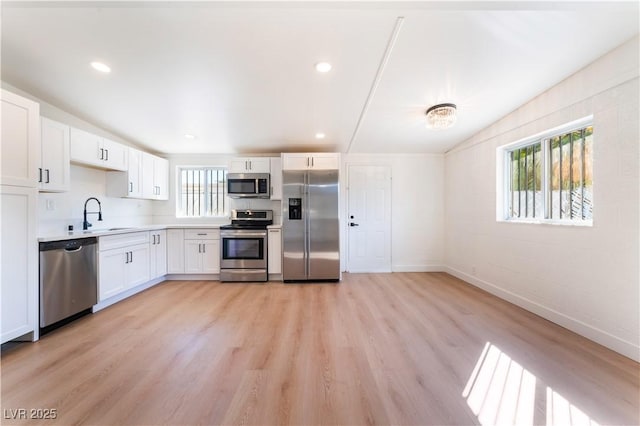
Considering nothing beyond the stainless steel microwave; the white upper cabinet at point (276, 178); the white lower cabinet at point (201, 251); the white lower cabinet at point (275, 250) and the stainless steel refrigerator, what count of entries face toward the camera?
5

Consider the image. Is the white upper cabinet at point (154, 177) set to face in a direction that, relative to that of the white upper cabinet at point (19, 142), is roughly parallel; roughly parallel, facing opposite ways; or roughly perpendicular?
roughly parallel

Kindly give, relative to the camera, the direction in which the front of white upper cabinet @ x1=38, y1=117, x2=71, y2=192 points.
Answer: facing the viewer and to the right of the viewer

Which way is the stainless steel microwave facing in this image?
toward the camera

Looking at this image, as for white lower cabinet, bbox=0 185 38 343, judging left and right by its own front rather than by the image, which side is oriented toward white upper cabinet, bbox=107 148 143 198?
left

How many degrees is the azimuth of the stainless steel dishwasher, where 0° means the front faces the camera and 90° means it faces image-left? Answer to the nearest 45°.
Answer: approximately 315°

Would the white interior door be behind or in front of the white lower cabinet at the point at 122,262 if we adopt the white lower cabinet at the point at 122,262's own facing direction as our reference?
in front

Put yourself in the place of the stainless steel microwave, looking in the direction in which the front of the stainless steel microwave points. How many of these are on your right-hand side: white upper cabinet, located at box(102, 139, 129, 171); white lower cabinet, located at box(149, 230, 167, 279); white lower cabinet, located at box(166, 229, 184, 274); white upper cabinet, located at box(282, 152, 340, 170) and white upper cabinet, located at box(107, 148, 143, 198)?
4

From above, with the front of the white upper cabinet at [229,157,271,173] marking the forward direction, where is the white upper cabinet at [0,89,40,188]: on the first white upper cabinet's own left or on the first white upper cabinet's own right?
on the first white upper cabinet's own right

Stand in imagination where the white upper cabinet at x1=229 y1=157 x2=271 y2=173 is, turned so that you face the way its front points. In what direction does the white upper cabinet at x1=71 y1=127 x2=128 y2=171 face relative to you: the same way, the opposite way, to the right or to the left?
to the left

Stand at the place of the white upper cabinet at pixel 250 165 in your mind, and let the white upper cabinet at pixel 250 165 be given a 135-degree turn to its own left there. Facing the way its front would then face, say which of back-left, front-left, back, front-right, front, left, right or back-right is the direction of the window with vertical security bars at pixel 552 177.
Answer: right

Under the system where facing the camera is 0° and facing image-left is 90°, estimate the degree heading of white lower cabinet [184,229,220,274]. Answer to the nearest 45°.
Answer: approximately 0°

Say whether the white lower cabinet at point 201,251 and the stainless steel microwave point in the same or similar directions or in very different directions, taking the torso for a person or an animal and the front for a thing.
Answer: same or similar directions
